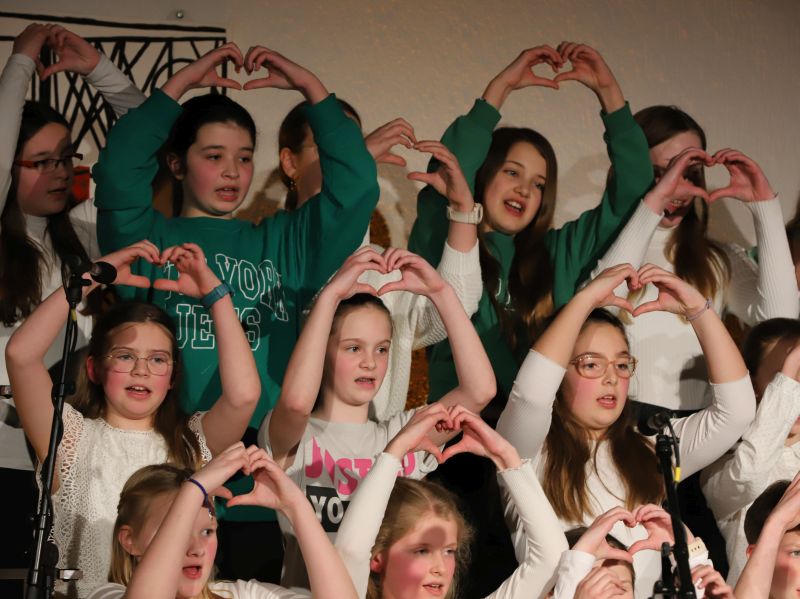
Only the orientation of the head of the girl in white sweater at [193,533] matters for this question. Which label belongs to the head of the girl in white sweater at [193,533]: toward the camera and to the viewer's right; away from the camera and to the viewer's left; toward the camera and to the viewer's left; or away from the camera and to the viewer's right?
toward the camera and to the viewer's right

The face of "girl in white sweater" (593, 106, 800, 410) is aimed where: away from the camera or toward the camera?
toward the camera

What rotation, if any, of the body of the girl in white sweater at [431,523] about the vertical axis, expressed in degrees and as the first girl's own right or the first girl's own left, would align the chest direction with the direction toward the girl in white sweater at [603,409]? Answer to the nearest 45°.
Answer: approximately 90° to the first girl's own left

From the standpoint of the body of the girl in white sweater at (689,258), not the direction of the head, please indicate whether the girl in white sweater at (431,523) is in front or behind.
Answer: in front

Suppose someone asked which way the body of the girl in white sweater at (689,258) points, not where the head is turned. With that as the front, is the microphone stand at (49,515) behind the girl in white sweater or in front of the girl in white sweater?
in front

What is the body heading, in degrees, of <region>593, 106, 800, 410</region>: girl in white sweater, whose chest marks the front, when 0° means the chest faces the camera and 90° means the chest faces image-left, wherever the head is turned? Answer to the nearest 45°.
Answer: approximately 0°

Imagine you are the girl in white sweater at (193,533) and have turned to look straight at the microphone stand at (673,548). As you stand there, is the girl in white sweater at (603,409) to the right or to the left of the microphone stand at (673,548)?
left
